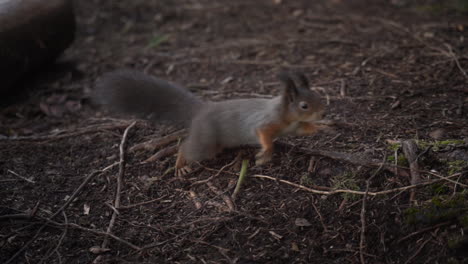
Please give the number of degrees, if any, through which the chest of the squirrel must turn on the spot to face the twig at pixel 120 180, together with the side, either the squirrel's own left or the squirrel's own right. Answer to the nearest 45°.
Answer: approximately 180°

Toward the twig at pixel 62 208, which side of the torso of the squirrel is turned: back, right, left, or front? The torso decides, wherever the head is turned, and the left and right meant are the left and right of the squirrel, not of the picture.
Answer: back

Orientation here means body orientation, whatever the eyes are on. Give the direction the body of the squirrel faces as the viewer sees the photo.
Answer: to the viewer's right

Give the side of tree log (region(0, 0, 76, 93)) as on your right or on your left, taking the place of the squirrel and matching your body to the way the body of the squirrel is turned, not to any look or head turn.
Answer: on your left

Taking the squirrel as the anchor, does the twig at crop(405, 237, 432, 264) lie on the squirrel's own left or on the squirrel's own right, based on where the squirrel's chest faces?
on the squirrel's own right

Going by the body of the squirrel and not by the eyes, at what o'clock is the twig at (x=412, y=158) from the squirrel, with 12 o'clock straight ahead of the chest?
The twig is roughly at 1 o'clock from the squirrel.

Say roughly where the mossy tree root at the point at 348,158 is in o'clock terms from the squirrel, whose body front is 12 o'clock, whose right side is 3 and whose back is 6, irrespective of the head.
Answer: The mossy tree root is roughly at 1 o'clock from the squirrel.

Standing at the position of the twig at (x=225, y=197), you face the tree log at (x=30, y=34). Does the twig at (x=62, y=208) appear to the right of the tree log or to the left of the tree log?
left
